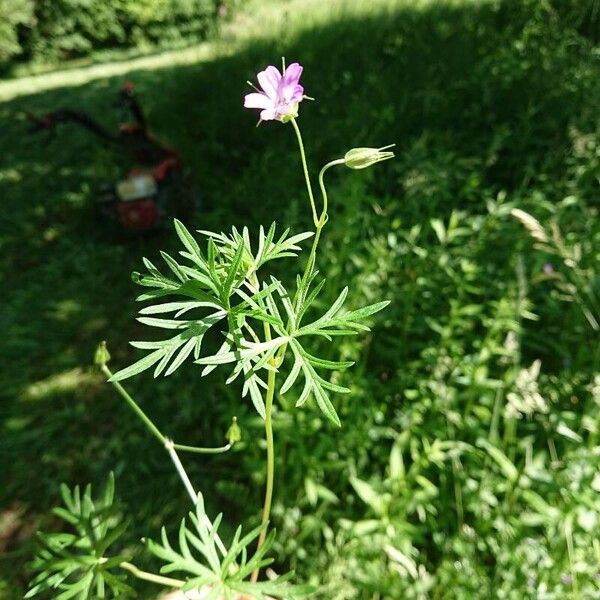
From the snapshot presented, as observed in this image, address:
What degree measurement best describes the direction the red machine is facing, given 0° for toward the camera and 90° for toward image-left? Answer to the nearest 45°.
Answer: approximately 315°

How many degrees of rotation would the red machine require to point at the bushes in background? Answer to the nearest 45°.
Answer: approximately 135° to its left
